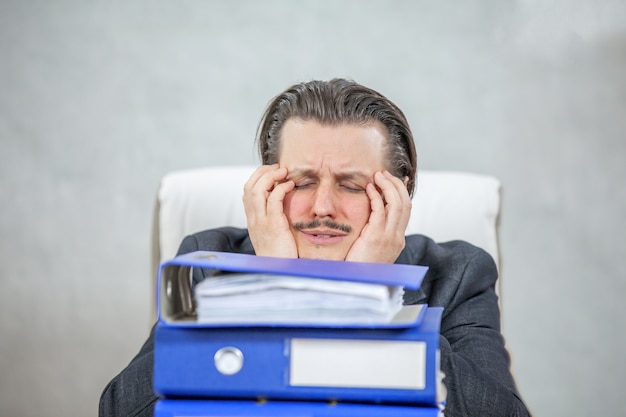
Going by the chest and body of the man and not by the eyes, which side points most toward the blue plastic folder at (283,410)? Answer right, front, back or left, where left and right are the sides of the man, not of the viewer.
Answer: front

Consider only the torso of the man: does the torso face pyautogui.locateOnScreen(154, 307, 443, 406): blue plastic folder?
yes

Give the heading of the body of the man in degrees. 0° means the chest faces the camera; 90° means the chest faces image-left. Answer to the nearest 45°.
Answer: approximately 0°
